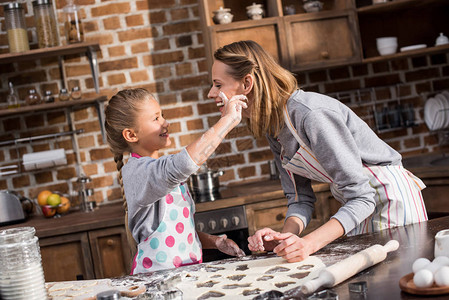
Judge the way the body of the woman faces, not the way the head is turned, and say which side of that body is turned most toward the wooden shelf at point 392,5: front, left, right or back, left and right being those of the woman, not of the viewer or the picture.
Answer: right

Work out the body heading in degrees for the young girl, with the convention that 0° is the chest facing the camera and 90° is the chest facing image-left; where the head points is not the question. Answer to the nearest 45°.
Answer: approximately 270°

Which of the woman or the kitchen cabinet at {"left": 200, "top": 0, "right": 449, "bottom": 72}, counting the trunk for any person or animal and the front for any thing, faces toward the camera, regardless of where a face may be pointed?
the kitchen cabinet

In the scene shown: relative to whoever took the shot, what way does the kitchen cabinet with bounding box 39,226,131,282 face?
facing the viewer

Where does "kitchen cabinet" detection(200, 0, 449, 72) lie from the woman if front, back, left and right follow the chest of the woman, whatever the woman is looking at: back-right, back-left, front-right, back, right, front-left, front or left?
right

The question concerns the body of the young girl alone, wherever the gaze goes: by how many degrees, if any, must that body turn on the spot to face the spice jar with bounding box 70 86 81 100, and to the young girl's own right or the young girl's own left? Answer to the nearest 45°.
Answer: approximately 90° to the young girl's own left

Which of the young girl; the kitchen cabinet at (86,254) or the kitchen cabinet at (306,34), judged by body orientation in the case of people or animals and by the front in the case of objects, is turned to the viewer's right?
the young girl

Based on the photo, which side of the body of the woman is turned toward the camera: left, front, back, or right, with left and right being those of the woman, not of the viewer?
left

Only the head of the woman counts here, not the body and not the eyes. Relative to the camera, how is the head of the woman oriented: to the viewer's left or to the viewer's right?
to the viewer's left

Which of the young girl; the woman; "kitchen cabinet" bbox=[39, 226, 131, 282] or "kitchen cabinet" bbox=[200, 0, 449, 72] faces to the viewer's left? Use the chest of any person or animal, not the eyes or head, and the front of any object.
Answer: the woman

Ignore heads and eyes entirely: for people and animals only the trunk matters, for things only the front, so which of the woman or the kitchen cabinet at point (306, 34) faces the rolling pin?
the kitchen cabinet

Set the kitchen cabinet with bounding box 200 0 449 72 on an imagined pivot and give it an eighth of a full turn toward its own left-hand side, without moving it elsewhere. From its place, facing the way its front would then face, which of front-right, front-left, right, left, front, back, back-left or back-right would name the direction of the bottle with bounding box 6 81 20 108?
back-right

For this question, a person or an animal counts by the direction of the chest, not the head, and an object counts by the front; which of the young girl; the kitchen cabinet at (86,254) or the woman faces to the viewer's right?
the young girl

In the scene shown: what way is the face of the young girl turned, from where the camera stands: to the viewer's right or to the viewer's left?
to the viewer's right
